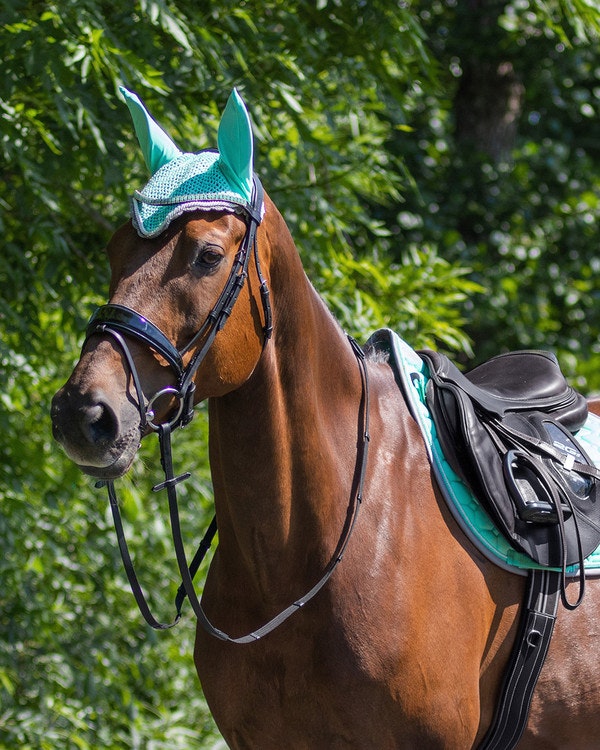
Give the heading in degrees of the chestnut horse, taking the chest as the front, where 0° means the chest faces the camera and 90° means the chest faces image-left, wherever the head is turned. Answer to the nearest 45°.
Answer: approximately 45°
